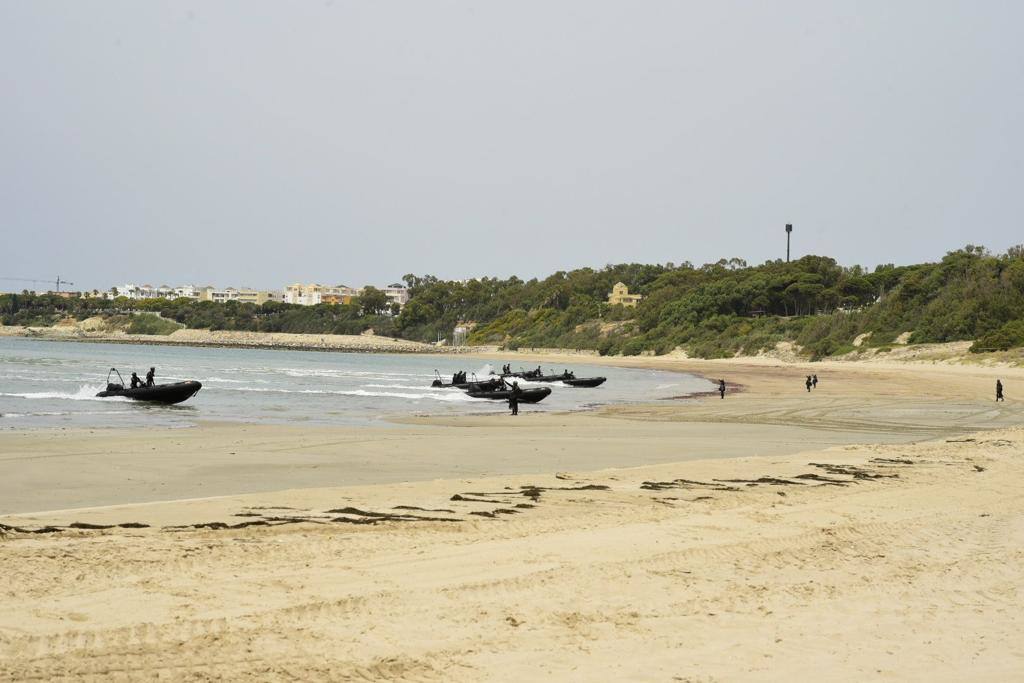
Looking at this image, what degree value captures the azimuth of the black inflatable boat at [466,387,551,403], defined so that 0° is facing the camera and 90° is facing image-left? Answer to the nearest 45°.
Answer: approximately 270°

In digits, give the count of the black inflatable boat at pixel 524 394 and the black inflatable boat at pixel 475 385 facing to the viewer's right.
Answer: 2

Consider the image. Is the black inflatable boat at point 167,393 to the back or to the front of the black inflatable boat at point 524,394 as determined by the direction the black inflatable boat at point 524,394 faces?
to the back

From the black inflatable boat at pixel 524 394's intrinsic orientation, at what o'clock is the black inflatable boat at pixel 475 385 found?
the black inflatable boat at pixel 475 385 is roughly at 8 o'clock from the black inflatable boat at pixel 524 394.

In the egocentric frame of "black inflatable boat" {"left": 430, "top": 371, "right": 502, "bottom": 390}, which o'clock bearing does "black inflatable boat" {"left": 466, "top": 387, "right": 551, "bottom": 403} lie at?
"black inflatable boat" {"left": 466, "top": 387, "right": 551, "bottom": 403} is roughly at 2 o'clock from "black inflatable boat" {"left": 430, "top": 371, "right": 502, "bottom": 390}.

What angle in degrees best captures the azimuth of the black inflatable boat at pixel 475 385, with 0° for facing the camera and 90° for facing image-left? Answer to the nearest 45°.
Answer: approximately 270°
